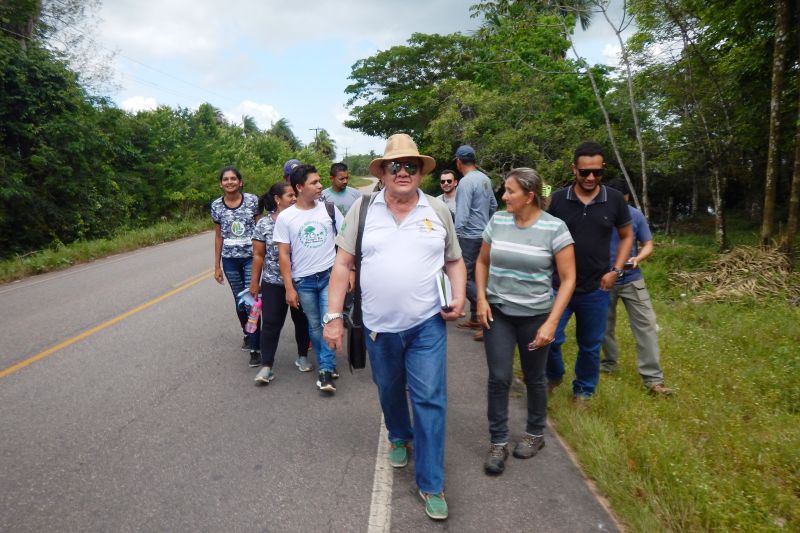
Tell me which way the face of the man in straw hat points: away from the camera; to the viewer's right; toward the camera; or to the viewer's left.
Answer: toward the camera

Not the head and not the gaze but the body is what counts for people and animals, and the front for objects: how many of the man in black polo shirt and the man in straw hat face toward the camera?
2

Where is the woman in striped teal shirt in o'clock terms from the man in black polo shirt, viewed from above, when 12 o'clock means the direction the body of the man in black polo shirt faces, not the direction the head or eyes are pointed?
The woman in striped teal shirt is roughly at 1 o'clock from the man in black polo shirt.

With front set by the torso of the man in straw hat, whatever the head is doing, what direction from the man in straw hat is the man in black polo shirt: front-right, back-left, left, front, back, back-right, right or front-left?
back-left

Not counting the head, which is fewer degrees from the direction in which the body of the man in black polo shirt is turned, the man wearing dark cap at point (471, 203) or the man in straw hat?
the man in straw hat

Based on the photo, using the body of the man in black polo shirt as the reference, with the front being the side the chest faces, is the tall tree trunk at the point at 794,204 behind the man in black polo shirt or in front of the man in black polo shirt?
behind

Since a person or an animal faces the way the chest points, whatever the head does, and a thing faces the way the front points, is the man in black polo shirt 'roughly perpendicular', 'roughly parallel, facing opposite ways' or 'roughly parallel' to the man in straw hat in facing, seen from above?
roughly parallel

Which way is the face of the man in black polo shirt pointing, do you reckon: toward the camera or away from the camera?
toward the camera

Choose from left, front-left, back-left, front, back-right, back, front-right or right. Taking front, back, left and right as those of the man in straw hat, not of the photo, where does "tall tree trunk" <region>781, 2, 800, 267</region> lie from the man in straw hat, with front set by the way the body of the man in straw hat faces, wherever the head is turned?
back-left

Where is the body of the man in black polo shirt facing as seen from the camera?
toward the camera

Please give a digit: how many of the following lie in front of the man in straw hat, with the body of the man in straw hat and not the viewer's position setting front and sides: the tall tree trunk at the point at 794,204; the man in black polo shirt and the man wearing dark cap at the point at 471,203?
0

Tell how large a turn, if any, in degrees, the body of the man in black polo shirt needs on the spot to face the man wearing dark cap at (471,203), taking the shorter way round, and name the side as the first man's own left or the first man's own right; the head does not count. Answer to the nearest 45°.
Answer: approximately 135° to the first man's own right

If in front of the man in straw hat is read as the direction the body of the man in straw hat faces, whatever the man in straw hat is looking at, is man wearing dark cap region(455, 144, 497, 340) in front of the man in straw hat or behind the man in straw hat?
behind

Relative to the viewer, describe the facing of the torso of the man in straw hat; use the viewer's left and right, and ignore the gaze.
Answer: facing the viewer
